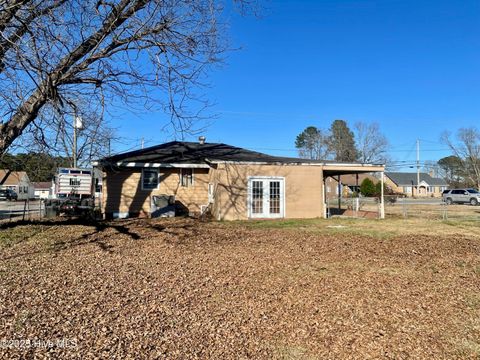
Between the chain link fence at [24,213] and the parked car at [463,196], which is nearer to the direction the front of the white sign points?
the chain link fence

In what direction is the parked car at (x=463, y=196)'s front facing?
to the viewer's right

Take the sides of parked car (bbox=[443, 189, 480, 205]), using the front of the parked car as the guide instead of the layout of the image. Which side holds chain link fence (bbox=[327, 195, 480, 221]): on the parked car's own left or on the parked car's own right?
on the parked car's own right

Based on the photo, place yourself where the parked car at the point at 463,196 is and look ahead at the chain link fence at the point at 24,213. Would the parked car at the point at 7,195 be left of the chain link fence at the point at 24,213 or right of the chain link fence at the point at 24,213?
right

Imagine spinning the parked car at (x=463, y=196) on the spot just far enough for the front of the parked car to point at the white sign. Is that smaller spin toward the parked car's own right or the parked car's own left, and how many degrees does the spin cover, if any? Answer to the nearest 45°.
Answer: approximately 135° to the parked car's own right

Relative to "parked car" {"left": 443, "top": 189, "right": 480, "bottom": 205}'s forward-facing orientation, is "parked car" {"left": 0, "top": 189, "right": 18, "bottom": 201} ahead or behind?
behind
